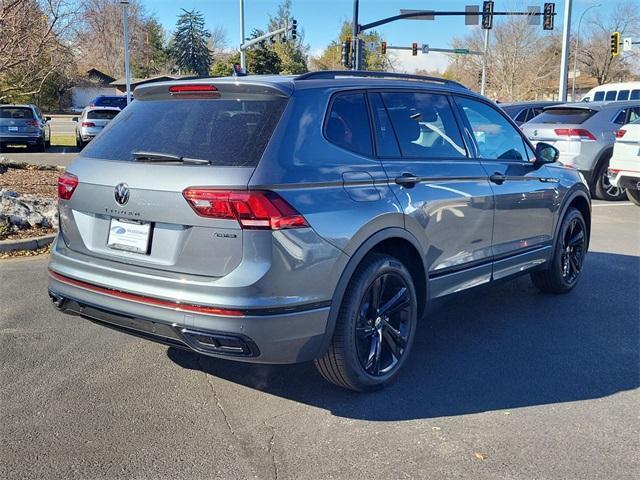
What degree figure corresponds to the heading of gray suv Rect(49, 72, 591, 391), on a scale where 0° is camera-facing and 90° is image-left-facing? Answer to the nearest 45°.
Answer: approximately 225°

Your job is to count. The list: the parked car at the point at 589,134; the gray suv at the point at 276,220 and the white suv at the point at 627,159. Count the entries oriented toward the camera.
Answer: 0

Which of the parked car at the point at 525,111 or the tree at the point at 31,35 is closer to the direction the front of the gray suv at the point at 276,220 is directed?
the parked car

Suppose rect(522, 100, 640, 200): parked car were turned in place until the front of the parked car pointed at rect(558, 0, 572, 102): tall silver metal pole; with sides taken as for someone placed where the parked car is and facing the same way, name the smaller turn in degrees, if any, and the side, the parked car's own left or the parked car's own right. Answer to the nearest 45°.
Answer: approximately 45° to the parked car's own left

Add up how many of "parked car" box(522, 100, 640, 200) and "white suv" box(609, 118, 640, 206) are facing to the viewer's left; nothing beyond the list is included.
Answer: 0

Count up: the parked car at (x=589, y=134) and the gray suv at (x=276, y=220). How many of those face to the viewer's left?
0

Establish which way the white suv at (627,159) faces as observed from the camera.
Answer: facing away from the viewer and to the right of the viewer

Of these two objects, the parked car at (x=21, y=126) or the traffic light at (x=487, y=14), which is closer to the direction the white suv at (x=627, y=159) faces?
the traffic light

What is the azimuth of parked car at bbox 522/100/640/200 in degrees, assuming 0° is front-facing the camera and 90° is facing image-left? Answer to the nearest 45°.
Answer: approximately 225°

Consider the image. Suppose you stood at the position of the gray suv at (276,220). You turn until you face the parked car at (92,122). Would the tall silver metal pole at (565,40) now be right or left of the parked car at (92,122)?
right

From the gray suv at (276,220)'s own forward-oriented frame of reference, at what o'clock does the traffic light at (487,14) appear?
The traffic light is roughly at 11 o'clock from the gray suv.

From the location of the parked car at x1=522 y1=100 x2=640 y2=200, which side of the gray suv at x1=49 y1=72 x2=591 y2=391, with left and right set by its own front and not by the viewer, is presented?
front
